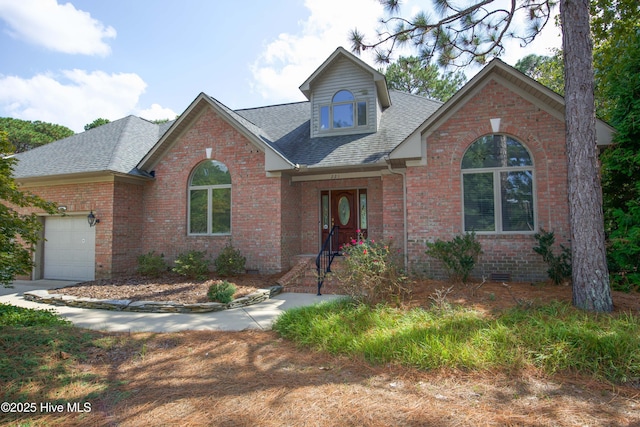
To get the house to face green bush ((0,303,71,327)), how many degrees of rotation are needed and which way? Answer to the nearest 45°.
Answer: approximately 45° to its right

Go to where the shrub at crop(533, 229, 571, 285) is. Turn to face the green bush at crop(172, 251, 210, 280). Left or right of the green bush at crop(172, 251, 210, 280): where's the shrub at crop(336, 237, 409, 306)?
left

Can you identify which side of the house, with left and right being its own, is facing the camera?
front

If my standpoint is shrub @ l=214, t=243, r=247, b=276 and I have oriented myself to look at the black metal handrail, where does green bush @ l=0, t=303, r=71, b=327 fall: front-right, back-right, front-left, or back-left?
back-right

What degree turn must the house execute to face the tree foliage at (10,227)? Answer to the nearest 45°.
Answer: approximately 45° to its right

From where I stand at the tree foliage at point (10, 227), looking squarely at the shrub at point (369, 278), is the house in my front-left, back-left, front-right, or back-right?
front-left

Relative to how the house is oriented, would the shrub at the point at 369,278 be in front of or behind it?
in front

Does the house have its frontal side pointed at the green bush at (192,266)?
no

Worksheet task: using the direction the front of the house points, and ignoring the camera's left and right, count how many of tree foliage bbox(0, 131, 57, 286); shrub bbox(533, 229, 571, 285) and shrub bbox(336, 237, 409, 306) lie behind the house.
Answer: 0

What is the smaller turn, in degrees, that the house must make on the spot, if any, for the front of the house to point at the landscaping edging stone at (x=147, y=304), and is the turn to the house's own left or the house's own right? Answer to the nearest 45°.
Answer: approximately 45° to the house's own right

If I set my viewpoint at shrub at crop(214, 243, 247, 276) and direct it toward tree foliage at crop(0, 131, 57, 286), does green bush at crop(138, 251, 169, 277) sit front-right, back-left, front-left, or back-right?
front-right

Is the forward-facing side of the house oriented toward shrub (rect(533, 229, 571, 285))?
no

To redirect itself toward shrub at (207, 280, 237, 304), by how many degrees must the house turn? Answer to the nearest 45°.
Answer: approximately 45° to its right

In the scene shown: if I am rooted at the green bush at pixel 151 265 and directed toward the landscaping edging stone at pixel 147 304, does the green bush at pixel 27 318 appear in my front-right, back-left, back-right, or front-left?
front-right

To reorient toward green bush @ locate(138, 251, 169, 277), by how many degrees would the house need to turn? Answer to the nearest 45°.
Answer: approximately 90° to its right
